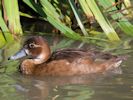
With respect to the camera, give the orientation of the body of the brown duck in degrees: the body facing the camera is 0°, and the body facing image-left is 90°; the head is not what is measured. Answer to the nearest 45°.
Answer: approximately 90°
